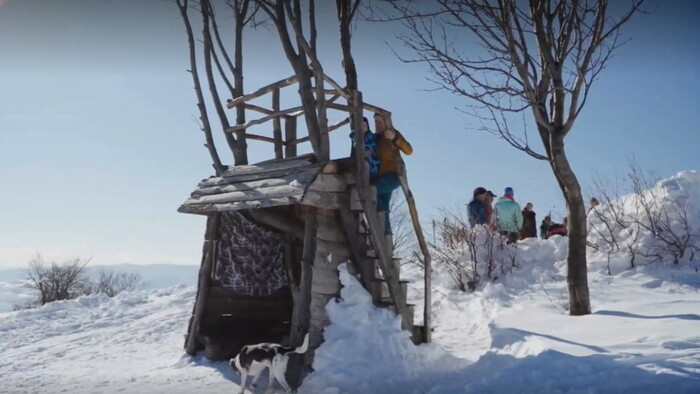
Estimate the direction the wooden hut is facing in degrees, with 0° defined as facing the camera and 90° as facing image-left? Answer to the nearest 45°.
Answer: approximately 45°

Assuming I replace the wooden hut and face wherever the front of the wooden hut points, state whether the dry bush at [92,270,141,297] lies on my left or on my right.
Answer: on my right

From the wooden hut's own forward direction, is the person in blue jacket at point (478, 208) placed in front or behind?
behind
